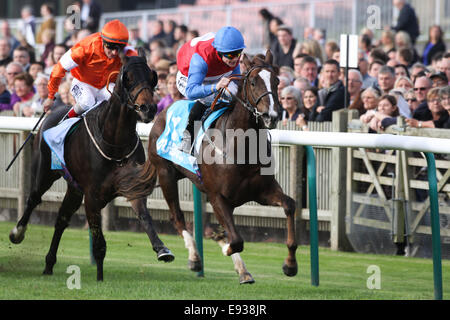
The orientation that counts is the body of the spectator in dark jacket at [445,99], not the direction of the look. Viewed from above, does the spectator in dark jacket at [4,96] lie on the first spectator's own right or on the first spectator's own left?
on the first spectator's own right

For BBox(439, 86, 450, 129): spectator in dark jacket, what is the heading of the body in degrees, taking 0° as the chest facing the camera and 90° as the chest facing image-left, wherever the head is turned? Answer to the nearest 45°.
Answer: approximately 45°

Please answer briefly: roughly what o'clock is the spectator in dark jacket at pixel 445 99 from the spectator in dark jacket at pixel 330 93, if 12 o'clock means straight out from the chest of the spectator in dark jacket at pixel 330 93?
the spectator in dark jacket at pixel 445 99 is roughly at 9 o'clock from the spectator in dark jacket at pixel 330 93.

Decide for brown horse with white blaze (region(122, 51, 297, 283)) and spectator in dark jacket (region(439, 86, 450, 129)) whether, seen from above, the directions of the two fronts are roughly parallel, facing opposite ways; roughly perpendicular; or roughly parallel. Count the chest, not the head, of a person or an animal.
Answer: roughly perpendicular

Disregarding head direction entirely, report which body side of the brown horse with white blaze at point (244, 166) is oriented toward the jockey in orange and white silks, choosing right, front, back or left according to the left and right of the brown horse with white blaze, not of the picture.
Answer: back

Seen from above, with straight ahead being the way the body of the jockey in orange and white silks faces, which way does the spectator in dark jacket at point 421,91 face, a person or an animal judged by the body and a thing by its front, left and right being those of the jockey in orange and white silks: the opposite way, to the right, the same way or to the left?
to the right

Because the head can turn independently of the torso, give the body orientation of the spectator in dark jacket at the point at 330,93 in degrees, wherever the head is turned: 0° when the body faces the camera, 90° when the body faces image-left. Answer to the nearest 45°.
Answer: approximately 45°

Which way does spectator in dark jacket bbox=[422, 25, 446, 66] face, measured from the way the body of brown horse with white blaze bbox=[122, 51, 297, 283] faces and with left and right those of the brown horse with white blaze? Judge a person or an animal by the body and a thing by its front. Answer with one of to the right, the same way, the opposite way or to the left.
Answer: to the right

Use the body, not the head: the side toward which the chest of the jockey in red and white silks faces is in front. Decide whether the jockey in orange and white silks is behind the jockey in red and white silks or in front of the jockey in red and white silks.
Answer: behind

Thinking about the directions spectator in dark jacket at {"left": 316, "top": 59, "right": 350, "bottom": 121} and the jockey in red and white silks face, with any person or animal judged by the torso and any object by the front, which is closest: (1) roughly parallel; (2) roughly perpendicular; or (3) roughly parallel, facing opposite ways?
roughly perpendicular
